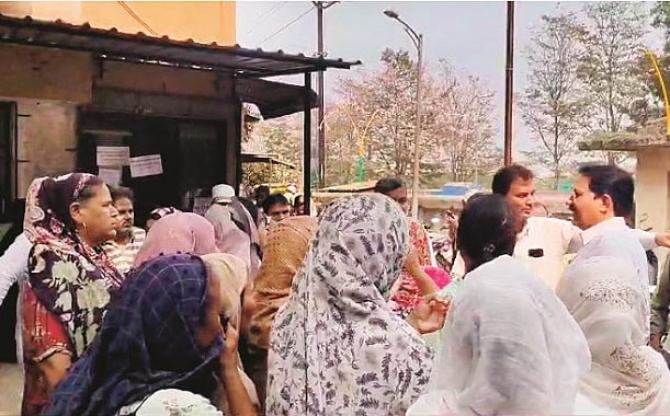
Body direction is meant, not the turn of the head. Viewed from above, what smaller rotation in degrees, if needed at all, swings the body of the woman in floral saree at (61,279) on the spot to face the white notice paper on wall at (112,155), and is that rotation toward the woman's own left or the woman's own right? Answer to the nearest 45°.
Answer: approximately 90° to the woman's own left

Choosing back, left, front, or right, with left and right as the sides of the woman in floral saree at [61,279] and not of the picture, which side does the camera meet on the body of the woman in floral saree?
right

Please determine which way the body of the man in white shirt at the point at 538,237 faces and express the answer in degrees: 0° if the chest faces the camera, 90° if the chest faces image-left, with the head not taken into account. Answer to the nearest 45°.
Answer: approximately 0°

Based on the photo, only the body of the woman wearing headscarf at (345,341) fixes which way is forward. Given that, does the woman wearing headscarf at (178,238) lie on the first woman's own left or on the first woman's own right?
on the first woman's own left

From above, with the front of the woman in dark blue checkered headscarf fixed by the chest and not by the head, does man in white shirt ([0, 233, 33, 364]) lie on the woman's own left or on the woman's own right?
on the woman's own left

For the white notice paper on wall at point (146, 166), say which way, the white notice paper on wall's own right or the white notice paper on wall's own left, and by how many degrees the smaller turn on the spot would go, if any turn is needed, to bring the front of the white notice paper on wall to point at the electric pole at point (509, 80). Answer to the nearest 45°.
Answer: approximately 135° to the white notice paper on wall's own left

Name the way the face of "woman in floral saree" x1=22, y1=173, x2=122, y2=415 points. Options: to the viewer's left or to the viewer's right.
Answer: to the viewer's right

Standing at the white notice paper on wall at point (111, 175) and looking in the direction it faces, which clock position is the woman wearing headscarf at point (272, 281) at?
The woman wearing headscarf is roughly at 12 o'clock from the white notice paper on wall.
